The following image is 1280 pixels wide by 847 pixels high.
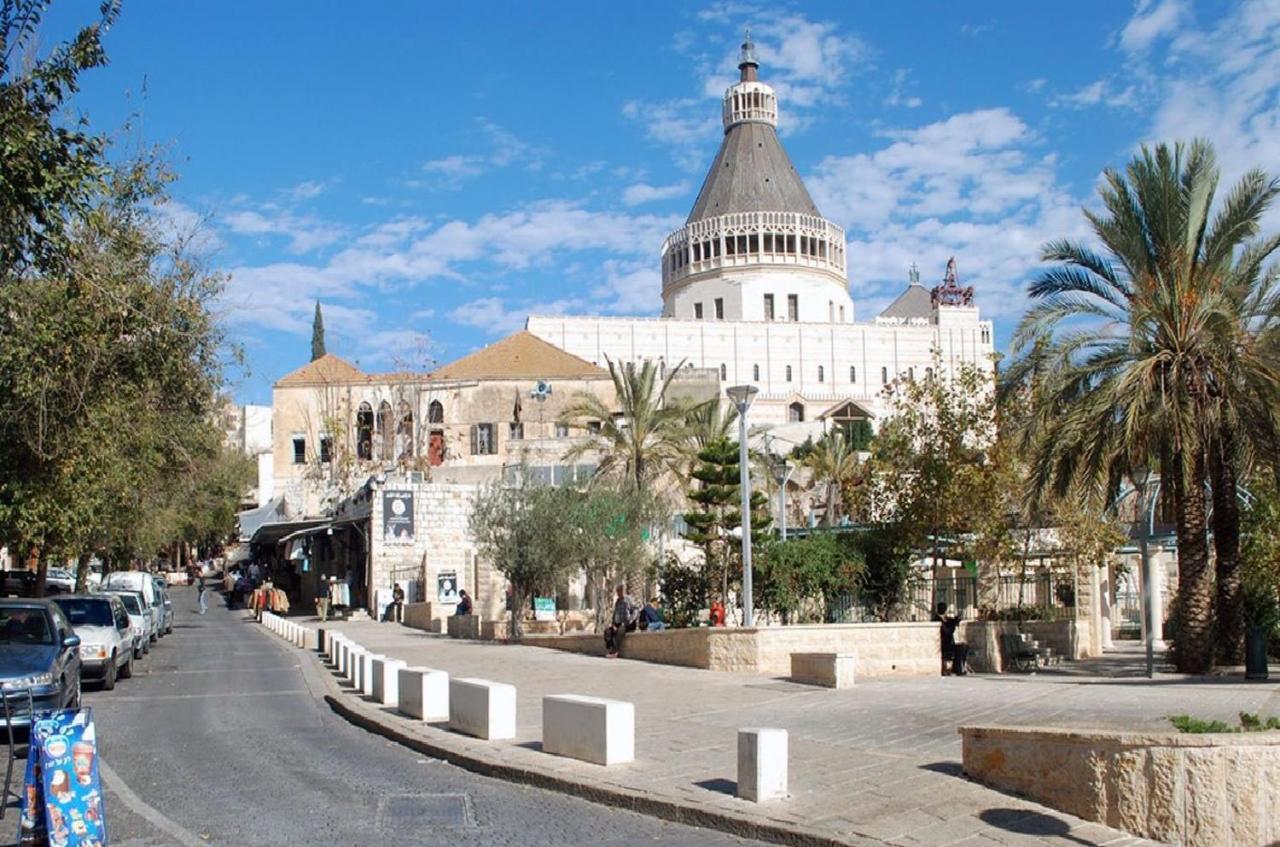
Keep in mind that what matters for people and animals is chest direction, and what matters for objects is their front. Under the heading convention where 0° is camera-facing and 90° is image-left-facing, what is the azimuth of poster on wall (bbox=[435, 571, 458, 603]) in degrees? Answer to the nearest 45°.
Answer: approximately 0°

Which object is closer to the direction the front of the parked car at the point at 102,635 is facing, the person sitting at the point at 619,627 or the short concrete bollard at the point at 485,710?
the short concrete bollard

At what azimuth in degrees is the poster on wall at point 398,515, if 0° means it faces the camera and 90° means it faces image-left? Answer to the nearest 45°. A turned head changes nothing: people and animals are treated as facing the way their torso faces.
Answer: approximately 0°

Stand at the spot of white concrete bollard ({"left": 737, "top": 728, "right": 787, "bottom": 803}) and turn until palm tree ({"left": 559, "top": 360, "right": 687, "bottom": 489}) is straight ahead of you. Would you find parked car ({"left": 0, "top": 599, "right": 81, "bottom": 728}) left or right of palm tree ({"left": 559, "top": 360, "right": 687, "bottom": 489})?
left

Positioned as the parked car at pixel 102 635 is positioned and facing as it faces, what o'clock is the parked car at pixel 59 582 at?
the parked car at pixel 59 582 is roughly at 6 o'clock from the parked car at pixel 102 635.

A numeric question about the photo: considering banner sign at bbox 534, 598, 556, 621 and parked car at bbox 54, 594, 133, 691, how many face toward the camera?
2
